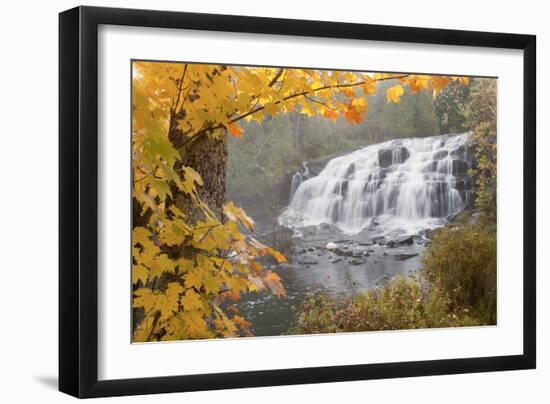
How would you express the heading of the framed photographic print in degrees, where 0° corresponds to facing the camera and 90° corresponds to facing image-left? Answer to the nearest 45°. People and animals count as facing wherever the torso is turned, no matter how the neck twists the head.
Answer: approximately 315°
